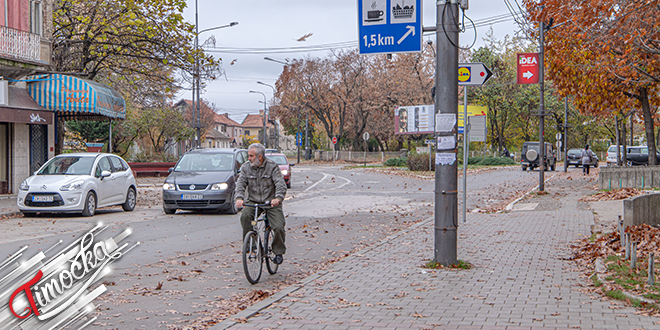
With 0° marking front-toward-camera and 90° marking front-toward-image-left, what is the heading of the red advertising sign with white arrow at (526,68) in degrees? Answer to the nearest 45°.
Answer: approximately 0°

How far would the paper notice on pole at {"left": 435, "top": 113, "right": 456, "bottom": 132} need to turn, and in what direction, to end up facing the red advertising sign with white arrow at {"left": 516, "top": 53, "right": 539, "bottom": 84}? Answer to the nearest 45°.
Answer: approximately 180°

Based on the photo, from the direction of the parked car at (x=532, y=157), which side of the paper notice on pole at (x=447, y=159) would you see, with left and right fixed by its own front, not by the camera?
back

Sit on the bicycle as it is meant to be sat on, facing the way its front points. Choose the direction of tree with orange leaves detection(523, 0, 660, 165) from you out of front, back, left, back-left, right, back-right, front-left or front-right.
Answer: back

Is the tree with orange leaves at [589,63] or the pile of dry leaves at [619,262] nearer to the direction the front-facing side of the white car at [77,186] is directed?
the pile of dry leaves
